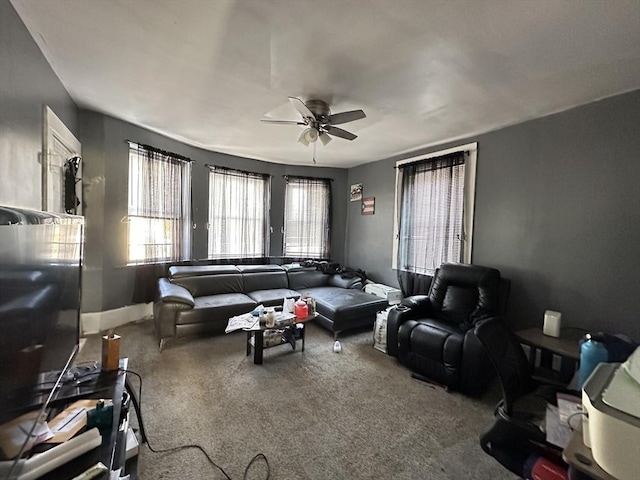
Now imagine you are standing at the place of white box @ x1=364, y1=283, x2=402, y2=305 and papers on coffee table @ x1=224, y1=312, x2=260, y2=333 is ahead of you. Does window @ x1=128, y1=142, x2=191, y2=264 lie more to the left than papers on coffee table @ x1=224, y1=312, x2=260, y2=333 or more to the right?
right

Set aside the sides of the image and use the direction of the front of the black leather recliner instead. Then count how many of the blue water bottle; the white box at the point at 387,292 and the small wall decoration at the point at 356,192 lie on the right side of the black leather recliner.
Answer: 2

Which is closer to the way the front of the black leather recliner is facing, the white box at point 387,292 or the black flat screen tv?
the black flat screen tv

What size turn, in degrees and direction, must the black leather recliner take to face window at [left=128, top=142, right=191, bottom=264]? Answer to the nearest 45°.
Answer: approximately 45° to its right

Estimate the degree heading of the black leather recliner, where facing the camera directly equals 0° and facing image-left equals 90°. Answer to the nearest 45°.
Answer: approximately 45°

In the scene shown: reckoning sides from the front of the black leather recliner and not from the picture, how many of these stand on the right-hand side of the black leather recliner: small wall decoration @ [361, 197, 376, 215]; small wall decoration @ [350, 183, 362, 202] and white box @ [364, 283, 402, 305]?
3

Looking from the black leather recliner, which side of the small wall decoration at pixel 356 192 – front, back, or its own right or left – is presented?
left

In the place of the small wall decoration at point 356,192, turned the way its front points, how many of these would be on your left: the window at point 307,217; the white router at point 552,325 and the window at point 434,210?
2

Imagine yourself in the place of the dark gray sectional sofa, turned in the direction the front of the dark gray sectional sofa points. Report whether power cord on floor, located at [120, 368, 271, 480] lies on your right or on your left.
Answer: on your right
